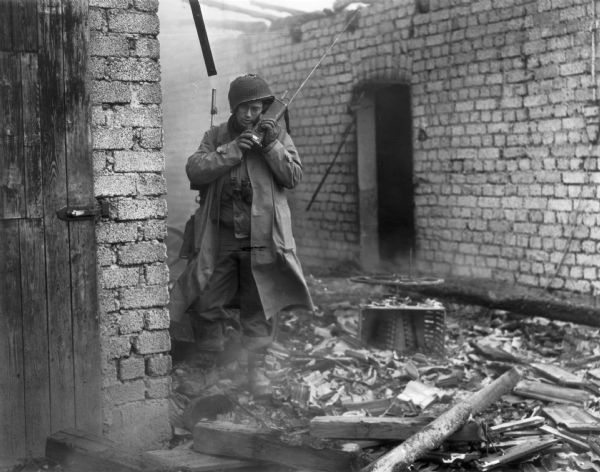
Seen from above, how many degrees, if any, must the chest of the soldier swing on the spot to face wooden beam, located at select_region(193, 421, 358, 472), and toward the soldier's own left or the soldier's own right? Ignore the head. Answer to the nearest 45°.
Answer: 0° — they already face it

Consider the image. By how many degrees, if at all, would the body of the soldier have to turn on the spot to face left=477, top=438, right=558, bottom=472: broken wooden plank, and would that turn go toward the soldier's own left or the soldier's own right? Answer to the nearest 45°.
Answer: approximately 45° to the soldier's own left

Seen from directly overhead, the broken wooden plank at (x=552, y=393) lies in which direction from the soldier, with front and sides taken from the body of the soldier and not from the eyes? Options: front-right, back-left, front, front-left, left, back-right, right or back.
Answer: left

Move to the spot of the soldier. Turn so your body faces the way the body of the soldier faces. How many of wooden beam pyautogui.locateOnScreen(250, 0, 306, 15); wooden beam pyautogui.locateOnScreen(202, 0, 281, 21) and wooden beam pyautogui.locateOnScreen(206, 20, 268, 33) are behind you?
3

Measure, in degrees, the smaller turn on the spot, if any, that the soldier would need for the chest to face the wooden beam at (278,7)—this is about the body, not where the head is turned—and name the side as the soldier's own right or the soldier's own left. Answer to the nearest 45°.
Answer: approximately 180°

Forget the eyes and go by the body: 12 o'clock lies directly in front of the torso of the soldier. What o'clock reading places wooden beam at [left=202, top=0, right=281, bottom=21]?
The wooden beam is roughly at 6 o'clock from the soldier.

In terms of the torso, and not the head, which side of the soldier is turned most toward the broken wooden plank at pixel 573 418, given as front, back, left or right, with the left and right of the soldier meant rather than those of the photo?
left

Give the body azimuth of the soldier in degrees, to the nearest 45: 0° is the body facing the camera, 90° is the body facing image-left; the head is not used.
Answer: approximately 0°

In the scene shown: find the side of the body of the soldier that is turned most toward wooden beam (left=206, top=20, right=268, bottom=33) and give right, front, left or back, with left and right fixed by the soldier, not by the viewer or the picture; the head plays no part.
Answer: back

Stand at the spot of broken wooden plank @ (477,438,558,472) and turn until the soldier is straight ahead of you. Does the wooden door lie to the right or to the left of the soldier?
left

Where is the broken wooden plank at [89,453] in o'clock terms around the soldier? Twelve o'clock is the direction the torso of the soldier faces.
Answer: The broken wooden plank is roughly at 1 o'clock from the soldier.
